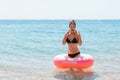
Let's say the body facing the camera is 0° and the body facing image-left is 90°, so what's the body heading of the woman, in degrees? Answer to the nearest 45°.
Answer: approximately 0°
